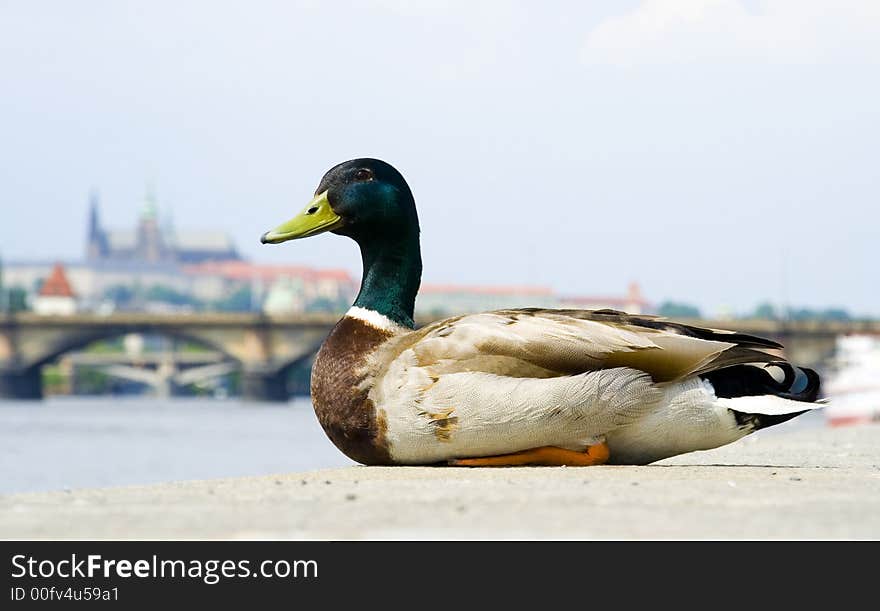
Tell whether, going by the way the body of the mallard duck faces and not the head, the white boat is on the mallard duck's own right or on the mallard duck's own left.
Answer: on the mallard duck's own right

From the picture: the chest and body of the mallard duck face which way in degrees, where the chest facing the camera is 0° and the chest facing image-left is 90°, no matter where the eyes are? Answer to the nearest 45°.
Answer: approximately 90°
